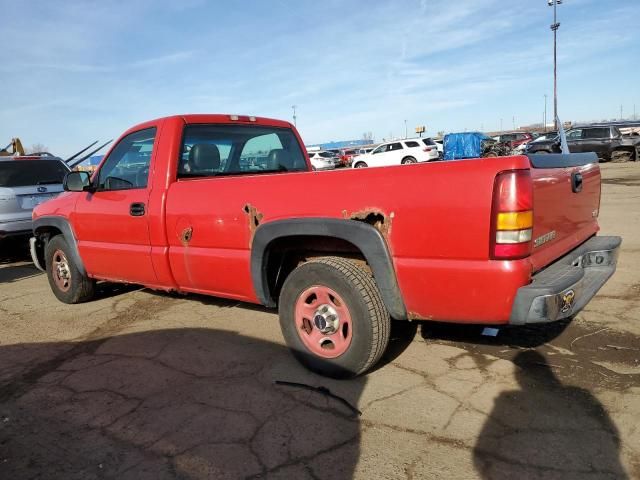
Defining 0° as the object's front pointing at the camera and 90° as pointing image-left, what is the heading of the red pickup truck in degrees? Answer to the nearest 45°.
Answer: approximately 135°

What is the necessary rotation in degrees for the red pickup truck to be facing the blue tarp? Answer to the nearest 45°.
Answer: approximately 45° to its right

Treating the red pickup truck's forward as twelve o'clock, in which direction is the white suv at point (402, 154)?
The white suv is roughly at 2 o'clock from the red pickup truck.

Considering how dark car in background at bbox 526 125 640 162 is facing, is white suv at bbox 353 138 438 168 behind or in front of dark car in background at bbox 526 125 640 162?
in front

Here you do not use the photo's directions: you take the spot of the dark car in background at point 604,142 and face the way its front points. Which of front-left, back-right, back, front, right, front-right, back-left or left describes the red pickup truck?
left

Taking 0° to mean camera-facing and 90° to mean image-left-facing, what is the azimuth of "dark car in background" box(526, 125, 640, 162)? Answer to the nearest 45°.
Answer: approximately 90°

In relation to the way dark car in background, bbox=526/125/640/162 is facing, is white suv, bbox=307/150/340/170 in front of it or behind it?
in front

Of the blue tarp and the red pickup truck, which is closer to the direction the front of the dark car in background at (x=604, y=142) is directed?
the blue tarp

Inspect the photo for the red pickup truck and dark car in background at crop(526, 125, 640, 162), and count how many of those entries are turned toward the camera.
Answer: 0

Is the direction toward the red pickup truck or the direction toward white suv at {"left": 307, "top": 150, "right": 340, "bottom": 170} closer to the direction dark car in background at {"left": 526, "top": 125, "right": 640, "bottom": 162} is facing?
the white suv

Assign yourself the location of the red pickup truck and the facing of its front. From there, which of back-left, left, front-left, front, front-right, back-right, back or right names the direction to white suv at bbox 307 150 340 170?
front-right
